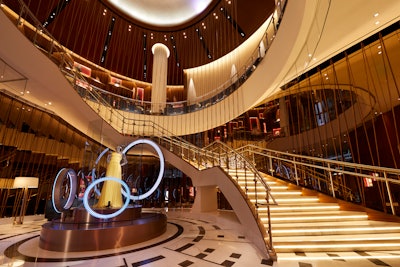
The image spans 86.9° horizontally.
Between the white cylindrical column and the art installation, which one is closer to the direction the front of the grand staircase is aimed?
the art installation

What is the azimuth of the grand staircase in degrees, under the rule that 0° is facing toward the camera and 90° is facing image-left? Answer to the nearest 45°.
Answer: approximately 0°

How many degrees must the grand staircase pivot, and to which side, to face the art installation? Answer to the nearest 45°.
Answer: approximately 90° to its right

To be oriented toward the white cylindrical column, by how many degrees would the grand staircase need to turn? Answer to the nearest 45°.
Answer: approximately 135° to its right
